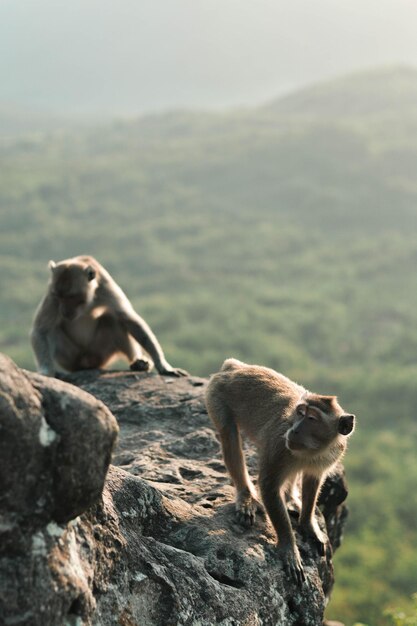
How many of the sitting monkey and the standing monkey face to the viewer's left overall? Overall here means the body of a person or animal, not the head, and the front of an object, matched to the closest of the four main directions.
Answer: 0

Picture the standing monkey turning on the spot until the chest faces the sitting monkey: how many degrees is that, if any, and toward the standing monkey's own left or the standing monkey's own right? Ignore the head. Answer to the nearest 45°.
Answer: approximately 180°

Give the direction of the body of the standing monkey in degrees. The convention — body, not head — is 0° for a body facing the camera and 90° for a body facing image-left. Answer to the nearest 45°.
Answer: approximately 315°
